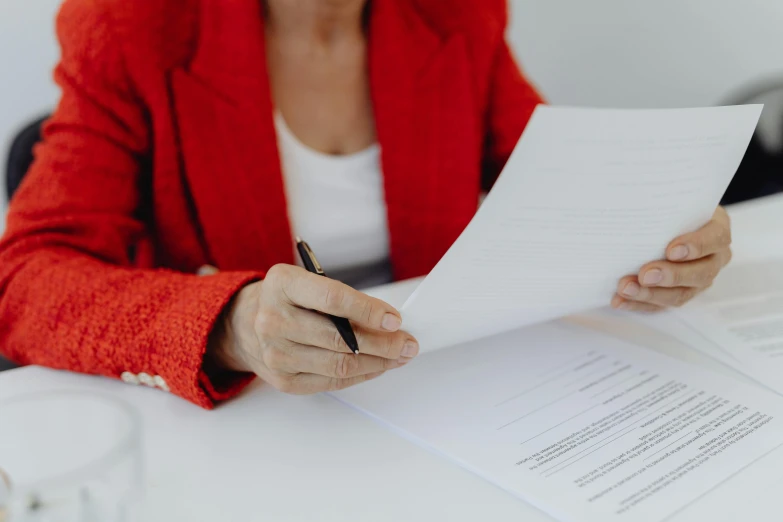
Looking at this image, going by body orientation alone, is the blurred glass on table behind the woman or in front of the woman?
in front

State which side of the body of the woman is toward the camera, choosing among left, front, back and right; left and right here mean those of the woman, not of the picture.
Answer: front
